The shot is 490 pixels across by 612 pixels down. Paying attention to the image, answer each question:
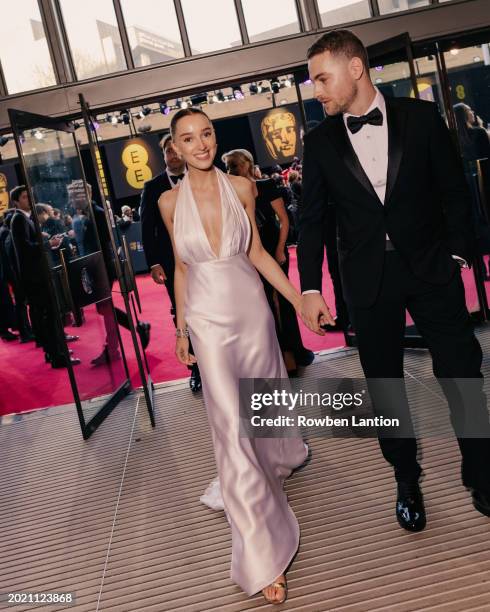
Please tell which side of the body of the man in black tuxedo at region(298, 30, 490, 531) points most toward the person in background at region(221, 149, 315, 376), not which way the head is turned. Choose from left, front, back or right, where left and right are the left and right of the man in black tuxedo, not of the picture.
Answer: back

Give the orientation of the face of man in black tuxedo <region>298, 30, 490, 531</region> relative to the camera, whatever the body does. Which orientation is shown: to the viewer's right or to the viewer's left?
to the viewer's left

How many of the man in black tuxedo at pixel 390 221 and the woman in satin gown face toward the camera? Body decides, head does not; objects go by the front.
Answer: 2

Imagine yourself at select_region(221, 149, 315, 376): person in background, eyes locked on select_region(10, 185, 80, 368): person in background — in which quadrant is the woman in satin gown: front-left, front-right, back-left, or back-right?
back-left

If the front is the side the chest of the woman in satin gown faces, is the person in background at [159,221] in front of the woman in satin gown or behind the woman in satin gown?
behind

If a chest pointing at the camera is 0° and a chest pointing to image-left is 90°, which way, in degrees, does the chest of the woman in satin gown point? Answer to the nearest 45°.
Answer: approximately 0°

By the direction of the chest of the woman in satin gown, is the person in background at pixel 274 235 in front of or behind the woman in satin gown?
behind

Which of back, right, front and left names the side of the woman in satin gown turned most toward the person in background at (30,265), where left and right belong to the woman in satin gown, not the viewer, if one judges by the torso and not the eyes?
back

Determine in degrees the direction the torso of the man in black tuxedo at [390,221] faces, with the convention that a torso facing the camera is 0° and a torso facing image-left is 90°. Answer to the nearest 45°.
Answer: approximately 0°
